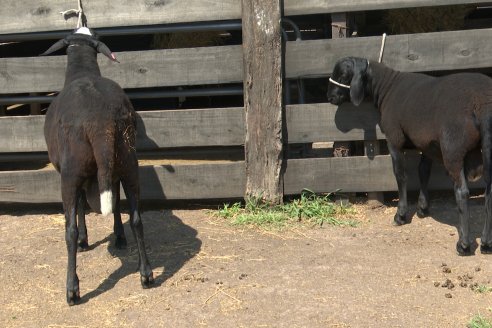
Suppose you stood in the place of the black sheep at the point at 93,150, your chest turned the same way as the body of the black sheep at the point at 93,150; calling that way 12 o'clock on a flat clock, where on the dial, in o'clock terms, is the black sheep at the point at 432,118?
the black sheep at the point at 432,118 is roughly at 3 o'clock from the black sheep at the point at 93,150.

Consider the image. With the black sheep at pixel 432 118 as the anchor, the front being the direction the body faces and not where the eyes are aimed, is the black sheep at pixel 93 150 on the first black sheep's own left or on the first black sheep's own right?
on the first black sheep's own left

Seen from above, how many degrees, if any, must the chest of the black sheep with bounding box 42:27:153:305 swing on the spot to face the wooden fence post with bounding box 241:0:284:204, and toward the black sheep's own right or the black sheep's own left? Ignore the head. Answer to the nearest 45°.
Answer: approximately 45° to the black sheep's own right

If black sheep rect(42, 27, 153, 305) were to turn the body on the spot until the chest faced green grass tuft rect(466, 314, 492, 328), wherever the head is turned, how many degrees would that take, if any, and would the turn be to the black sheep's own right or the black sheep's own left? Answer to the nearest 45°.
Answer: approximately 135° to the black sheep's own right

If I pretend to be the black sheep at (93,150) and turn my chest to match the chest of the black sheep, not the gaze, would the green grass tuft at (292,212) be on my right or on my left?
on my right

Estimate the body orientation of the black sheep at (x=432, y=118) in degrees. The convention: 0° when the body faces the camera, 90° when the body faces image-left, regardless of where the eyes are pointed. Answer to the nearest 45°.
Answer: approximately 135°

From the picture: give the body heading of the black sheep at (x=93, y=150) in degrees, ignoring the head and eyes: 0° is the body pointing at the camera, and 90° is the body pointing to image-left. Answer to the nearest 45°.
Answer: approximately 180°
